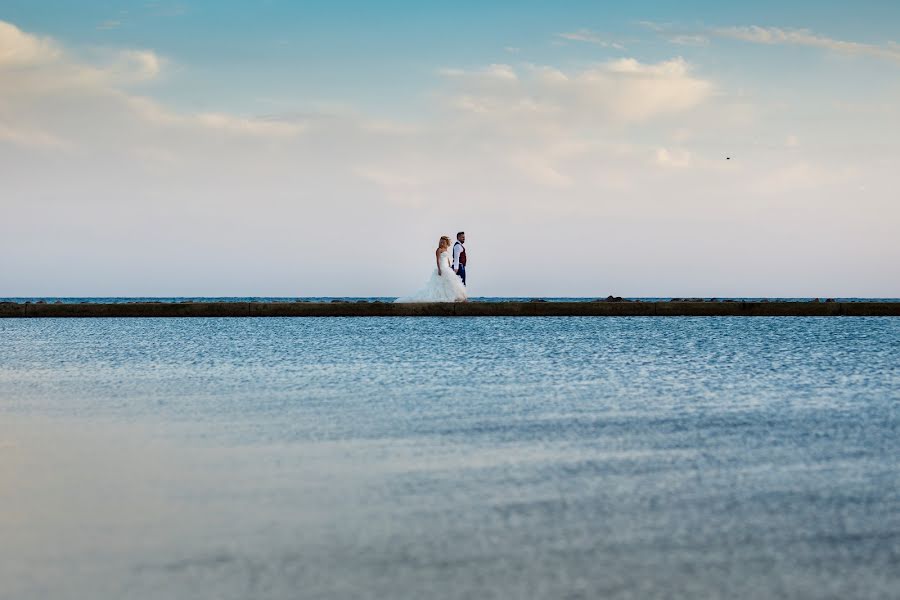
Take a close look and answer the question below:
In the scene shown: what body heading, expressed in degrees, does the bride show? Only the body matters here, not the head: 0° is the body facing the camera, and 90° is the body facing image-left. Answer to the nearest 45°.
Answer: approximately 315°
